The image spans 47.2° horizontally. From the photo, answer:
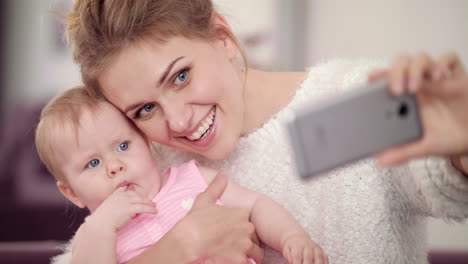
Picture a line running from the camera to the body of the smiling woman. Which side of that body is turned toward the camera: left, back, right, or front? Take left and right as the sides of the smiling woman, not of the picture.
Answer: front

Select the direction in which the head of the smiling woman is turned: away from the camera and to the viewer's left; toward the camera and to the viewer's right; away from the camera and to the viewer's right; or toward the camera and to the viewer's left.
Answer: toward the camera and to the viewer's right
